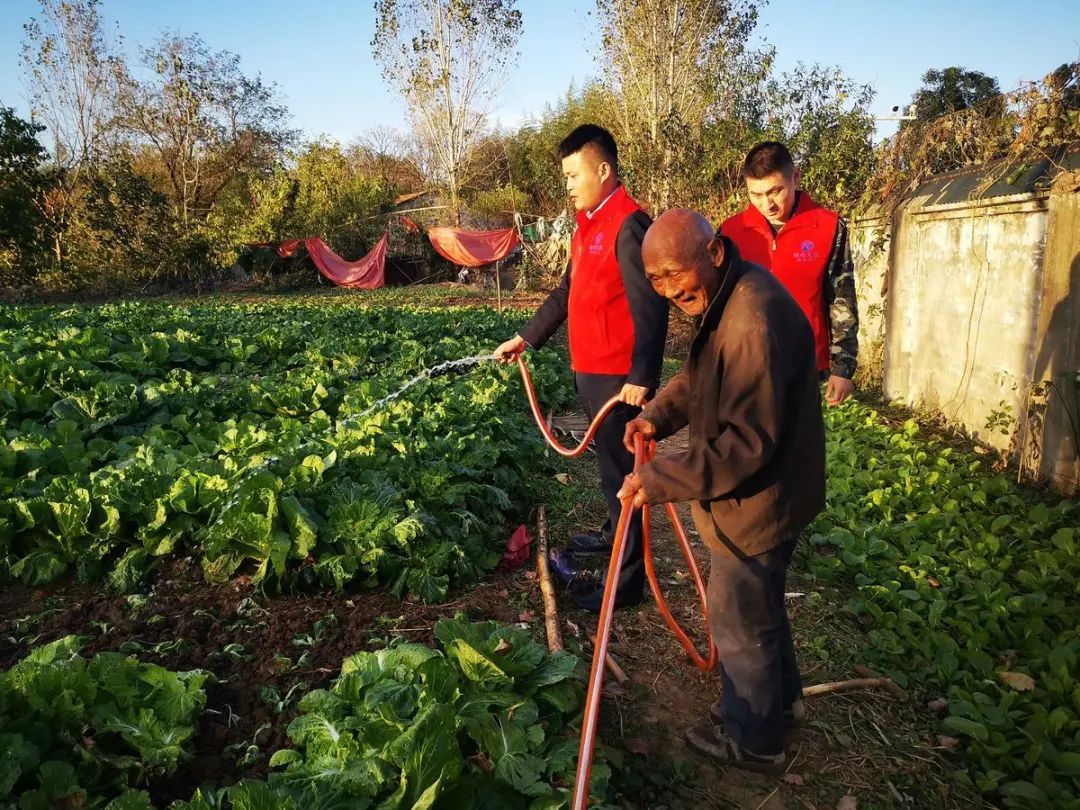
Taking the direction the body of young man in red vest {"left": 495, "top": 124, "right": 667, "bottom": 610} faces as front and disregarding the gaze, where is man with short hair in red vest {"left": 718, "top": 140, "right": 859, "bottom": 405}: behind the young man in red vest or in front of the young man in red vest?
behind

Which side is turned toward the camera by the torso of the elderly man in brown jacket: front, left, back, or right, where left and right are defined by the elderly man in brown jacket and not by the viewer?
left

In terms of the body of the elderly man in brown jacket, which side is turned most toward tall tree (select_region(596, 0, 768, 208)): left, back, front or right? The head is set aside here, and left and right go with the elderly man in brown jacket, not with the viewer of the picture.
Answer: right

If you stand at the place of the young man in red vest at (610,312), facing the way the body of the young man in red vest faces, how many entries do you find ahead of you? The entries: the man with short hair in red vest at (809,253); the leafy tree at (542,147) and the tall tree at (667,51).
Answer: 0

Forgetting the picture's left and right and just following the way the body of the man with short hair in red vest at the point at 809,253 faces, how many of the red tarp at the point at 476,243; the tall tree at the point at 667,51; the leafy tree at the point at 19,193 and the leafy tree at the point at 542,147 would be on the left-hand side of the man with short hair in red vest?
0

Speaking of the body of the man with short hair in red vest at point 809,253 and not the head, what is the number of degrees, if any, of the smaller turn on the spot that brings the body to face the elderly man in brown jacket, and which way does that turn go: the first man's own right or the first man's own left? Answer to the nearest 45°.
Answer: approximately 45° to the first man's own left

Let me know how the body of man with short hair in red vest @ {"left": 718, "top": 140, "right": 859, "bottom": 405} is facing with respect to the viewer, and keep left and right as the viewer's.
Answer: facing the viewer and to the left of the viewer

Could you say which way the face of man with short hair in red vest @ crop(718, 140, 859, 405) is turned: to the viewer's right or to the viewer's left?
to the viewer's left

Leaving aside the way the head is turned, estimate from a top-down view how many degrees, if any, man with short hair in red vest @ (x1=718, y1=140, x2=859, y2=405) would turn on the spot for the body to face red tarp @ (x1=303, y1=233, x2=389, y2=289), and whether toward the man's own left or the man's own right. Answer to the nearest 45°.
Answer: approximately 90° to the man's own right

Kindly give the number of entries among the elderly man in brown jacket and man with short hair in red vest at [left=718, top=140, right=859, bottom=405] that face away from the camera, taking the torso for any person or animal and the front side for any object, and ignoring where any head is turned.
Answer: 0

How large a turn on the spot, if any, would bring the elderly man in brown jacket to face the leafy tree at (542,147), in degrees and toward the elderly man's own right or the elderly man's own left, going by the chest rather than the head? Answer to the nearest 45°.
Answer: approximately 90° to the elderly man's own right

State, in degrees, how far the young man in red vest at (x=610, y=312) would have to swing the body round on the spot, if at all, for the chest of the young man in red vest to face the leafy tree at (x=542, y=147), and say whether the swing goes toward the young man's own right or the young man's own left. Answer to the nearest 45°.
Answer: approximately 135° to the young man's own right

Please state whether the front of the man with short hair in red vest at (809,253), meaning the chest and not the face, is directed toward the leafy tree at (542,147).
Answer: no

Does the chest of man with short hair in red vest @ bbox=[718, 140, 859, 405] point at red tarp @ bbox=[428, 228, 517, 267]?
no

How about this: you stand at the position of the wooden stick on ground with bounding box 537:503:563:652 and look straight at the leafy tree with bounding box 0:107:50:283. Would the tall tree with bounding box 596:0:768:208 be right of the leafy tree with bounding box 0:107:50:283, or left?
right
